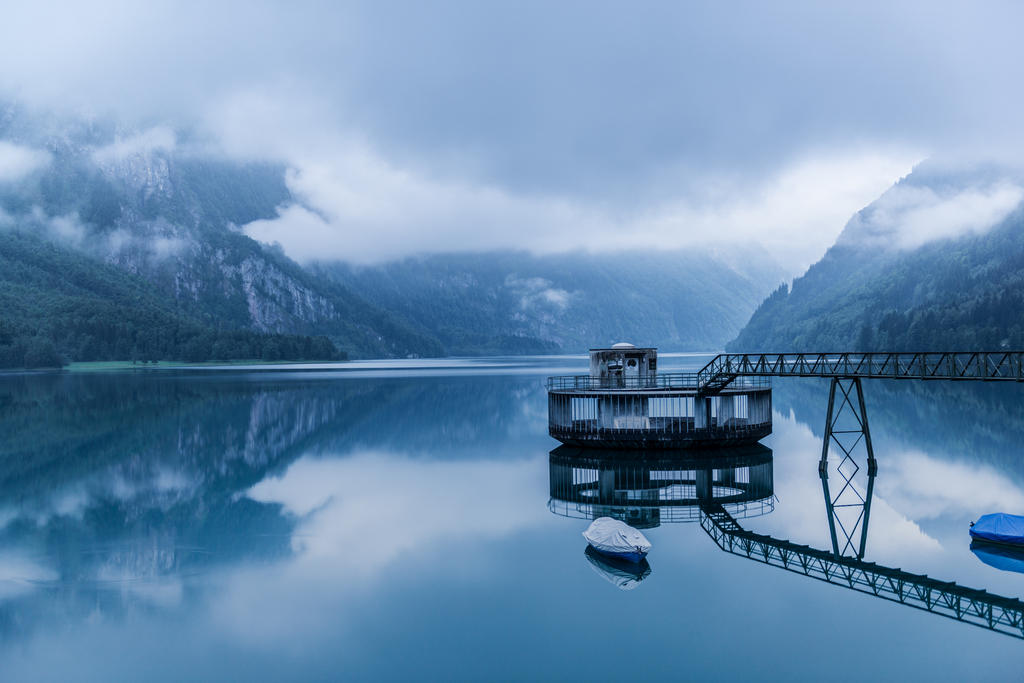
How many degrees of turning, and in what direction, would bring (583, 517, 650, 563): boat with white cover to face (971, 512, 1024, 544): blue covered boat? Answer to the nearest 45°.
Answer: approximately 45° to its left
